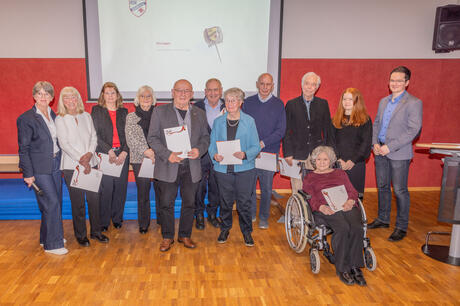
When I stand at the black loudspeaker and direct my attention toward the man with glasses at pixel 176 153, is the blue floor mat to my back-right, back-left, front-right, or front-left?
front-right

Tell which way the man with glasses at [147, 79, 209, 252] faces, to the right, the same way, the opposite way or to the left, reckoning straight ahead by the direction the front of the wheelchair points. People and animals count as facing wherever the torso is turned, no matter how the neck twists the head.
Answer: the same way

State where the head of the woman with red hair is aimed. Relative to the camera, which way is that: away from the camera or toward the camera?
toward the camera

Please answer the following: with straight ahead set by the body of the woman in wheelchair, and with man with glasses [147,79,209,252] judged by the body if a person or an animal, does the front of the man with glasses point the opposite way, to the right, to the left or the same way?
the same way

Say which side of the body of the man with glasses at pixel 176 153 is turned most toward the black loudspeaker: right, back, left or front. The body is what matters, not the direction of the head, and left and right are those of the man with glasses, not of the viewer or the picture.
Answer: left

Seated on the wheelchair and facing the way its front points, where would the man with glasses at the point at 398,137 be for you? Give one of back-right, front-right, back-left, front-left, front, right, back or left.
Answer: left

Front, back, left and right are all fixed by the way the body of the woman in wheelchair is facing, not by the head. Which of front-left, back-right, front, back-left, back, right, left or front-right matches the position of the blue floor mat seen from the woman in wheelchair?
back-right

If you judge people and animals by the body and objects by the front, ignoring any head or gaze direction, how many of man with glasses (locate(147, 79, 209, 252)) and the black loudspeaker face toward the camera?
2

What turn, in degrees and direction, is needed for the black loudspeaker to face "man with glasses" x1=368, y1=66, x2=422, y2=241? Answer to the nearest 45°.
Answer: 0° — it already faces them

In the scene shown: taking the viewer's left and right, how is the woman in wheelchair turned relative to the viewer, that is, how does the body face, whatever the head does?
facing the viewer and to the right of the viewer

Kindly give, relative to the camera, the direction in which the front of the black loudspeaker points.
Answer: facing the viewer
